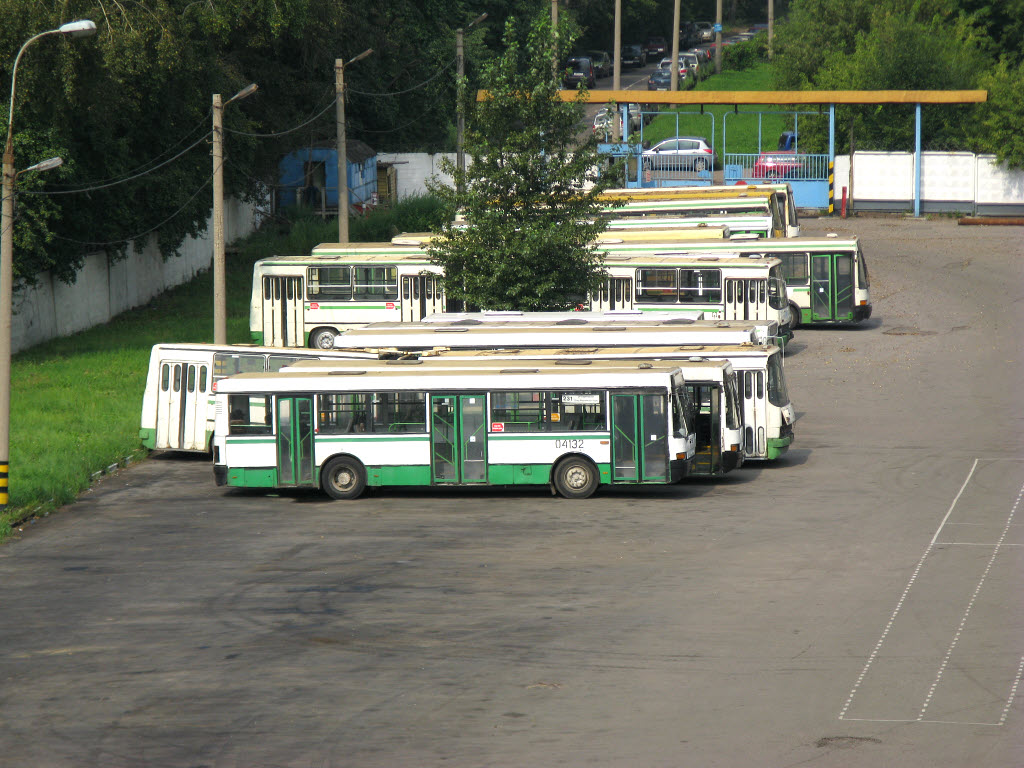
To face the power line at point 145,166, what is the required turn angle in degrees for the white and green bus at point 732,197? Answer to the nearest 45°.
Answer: approximately 180°

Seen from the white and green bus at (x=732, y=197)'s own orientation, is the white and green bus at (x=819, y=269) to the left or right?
on its right

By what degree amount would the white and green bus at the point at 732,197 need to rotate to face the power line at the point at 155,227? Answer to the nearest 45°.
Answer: approximately 180°

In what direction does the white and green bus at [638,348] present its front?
to the viewer's right

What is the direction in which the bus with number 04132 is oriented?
to the viewer's right

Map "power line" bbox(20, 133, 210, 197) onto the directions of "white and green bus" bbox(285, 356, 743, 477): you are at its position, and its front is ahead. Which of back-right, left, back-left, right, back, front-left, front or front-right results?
back-left

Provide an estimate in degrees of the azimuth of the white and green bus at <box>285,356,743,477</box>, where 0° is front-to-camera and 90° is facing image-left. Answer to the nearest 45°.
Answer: approximately 270°

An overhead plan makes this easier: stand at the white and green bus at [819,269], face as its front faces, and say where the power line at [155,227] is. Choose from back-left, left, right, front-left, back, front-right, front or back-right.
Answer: back

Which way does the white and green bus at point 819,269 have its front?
to the viewer's right

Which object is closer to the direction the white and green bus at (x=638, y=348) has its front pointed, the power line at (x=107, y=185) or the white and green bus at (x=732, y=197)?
the white and green bus

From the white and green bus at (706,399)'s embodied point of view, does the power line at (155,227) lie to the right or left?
on its left

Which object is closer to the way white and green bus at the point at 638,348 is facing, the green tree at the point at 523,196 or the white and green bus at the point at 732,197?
the white and green bus

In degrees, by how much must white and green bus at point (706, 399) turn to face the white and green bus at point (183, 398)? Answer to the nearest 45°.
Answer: approximately 180°

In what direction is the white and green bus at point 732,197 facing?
to the viewer's right

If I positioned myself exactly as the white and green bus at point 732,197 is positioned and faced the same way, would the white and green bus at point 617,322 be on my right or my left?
on my right
